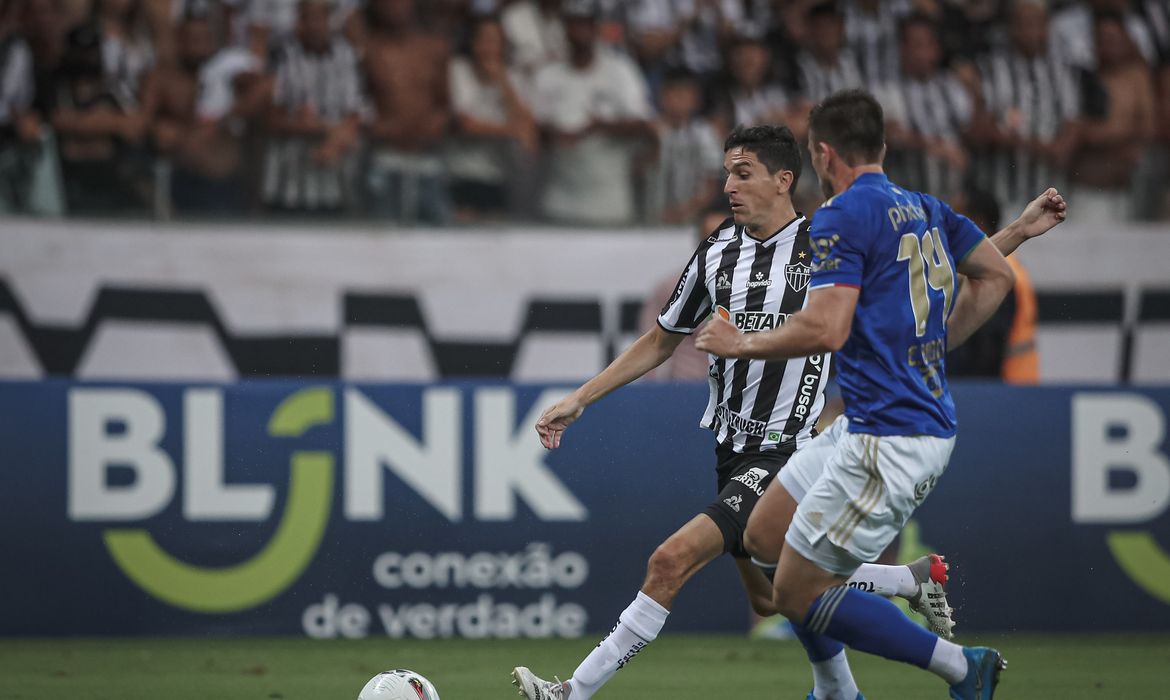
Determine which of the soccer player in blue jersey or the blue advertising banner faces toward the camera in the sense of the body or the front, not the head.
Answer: the blue advertising banner

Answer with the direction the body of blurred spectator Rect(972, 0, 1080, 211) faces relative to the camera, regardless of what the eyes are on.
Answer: toward the camera

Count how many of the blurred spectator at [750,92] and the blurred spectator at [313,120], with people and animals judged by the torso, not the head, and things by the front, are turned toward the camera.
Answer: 2

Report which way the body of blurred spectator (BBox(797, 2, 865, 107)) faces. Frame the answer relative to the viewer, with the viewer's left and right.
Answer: facing the viewer

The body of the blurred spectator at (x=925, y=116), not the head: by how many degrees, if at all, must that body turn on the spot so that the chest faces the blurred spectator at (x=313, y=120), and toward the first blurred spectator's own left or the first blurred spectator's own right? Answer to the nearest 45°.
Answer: approximately 90° to the first blurred spectator's own right

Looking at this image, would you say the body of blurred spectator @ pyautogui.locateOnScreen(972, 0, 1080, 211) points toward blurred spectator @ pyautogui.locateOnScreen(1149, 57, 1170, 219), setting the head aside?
no

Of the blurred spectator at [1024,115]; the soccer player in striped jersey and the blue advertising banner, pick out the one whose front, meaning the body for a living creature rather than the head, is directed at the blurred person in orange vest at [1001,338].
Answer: the blurred spectator at [1024,115]

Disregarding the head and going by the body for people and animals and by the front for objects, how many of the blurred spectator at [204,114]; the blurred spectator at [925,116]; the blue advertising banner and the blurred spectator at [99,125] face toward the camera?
4

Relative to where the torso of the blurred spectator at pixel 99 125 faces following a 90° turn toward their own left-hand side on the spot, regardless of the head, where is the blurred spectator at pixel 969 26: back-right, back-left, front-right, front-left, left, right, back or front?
front

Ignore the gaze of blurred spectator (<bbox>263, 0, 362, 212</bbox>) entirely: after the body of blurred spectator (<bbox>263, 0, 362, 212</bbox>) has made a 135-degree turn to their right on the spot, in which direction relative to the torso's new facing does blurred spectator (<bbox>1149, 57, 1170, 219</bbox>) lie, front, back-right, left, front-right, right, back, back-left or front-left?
back-right

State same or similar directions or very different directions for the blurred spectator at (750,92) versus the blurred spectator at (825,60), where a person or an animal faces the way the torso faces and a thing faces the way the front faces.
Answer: same or similar directions

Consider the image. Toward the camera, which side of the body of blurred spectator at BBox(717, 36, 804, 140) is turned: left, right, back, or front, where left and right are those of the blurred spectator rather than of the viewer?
front

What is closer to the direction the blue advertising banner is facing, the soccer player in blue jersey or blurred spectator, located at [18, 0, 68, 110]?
the soccer player in blue jersey

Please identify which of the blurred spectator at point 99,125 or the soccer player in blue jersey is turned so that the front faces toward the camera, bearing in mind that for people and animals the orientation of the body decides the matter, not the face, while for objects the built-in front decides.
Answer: the blurred spectator

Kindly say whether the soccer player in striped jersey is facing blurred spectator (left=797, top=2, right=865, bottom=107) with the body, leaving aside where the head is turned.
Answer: no

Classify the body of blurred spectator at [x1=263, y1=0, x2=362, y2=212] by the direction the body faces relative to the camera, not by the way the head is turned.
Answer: toward the camera

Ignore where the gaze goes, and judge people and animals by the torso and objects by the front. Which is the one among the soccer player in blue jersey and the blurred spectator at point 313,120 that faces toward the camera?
the blurred spectator

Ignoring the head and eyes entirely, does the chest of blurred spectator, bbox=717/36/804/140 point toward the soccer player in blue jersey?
yes
